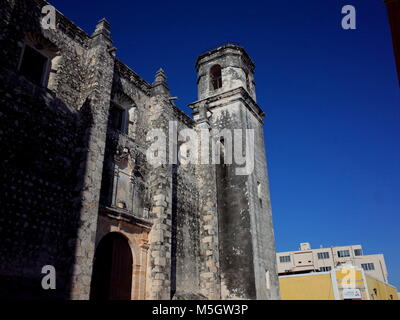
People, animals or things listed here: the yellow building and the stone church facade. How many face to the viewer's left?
0

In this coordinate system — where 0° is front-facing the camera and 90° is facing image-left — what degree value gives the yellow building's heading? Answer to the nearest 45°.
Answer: approximately 0°

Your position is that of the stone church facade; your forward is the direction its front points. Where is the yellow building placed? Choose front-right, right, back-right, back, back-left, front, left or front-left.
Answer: left

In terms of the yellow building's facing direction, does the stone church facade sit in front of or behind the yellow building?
in front
